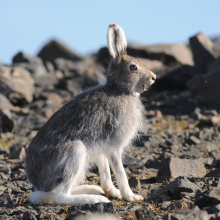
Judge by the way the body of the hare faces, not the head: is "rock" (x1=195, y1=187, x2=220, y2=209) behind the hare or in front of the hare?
in front

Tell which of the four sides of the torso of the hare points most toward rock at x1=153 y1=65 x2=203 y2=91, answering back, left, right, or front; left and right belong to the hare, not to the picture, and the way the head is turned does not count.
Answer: left

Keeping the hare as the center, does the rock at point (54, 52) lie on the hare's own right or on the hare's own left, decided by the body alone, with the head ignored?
on the hare's own left

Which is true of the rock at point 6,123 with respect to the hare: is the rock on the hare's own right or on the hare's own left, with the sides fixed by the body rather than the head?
on the hare's own left

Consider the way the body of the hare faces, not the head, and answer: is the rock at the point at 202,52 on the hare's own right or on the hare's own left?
on the hare's own left

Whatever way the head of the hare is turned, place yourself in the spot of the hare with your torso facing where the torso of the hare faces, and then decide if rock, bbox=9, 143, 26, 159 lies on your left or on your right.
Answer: on your left

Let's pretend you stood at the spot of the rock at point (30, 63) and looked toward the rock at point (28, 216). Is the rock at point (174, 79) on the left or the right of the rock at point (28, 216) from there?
left

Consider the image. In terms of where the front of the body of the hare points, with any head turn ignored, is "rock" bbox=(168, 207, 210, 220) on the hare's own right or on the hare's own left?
on the hare's own right

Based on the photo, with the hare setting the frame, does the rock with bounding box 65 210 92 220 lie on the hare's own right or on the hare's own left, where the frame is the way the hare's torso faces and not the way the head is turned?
on the hare's own right

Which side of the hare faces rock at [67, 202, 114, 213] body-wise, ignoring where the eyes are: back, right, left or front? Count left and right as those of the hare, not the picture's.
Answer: right

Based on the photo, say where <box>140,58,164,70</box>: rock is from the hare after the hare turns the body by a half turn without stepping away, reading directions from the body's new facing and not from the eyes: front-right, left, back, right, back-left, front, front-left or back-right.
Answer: right

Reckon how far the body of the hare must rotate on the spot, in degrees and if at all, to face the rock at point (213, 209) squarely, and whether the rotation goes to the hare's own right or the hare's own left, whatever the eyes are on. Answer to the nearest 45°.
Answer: approximately 45° to the hare's own right

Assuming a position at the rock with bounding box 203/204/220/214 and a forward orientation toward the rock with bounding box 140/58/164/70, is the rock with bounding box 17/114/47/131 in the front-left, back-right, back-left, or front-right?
front-left

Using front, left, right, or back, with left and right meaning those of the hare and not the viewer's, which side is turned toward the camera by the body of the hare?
right
